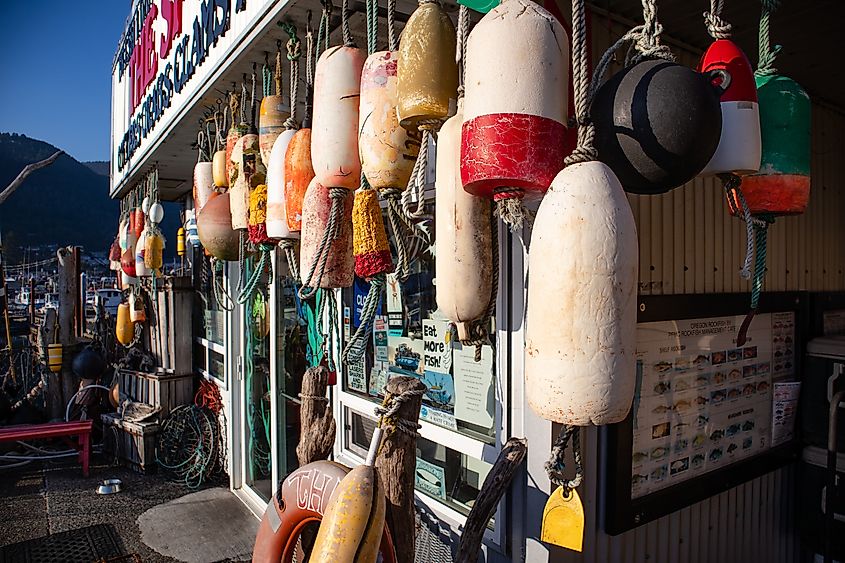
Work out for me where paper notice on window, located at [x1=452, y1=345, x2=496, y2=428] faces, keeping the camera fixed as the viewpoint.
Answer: facing the viewer and to the left of the viewer

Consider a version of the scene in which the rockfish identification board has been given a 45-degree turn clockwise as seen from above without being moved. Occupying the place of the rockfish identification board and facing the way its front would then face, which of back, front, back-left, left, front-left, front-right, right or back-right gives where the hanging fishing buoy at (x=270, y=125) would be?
front-right

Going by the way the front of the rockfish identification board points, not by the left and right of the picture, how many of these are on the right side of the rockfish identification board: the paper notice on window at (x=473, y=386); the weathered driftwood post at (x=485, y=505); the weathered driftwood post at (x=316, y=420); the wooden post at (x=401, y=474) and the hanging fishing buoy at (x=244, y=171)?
5

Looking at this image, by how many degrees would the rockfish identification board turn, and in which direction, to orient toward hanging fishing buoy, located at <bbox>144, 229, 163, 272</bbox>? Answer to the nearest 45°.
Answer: approximately 135° to its right

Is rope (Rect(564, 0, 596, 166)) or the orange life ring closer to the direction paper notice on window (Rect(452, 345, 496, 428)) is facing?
the orange life ring

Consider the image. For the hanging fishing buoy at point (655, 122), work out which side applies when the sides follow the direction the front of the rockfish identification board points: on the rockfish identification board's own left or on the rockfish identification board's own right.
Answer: on the rockfish identification board's own right

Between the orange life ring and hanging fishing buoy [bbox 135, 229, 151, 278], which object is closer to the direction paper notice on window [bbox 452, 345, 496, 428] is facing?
the orange life ring

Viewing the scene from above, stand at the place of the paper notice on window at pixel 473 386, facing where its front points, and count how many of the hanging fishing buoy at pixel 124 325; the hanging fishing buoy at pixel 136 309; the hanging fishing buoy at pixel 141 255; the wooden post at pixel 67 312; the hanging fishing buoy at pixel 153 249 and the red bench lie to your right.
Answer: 6

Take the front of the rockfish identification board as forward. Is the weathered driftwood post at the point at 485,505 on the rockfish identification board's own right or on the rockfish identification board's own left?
on the rockfish identification board's own right

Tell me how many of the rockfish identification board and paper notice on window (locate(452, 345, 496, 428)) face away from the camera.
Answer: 0

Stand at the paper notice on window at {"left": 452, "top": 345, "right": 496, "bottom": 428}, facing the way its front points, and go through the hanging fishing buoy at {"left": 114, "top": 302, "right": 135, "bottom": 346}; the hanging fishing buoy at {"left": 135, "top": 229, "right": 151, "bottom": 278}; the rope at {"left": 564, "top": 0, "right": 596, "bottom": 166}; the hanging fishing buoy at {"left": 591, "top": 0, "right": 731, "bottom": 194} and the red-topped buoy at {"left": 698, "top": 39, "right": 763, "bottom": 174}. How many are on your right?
2

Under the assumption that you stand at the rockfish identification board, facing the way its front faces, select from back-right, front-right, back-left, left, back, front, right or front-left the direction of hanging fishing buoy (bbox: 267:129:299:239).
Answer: right
